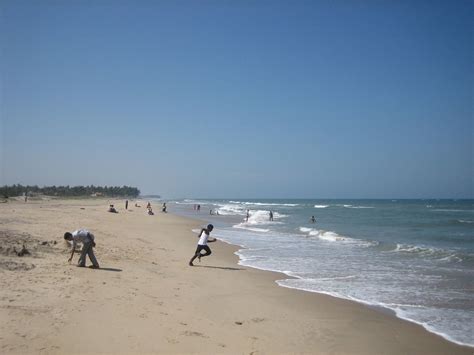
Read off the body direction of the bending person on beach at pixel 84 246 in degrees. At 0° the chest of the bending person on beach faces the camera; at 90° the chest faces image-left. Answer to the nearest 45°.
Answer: approximately 90°
